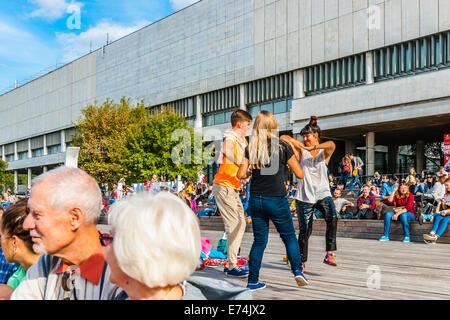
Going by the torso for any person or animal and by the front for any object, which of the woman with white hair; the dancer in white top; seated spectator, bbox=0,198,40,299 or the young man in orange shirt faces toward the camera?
the dancer in white top

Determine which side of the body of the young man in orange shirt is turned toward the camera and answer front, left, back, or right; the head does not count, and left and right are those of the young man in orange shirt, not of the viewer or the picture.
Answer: right

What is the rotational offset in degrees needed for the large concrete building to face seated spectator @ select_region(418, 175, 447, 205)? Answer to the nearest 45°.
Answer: approximately 45° to its left

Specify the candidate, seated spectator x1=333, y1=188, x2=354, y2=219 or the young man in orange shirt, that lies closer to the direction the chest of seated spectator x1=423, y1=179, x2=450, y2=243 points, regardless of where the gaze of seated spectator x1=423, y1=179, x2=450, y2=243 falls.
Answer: the young man in orange shirt

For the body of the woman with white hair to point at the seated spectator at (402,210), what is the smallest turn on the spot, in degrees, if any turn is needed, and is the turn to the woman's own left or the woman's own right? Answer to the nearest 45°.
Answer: approximately 90° to the woman's own right

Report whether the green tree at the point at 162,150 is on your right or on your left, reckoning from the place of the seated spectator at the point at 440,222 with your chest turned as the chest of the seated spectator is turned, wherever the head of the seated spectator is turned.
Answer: on your right

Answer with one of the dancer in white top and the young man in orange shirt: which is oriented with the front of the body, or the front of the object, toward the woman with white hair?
the dancer in white top

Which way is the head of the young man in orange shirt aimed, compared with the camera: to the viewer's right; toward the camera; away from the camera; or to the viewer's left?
to the viewer's right

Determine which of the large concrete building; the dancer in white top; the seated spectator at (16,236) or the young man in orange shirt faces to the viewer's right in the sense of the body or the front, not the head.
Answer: the young man in orange shirt
